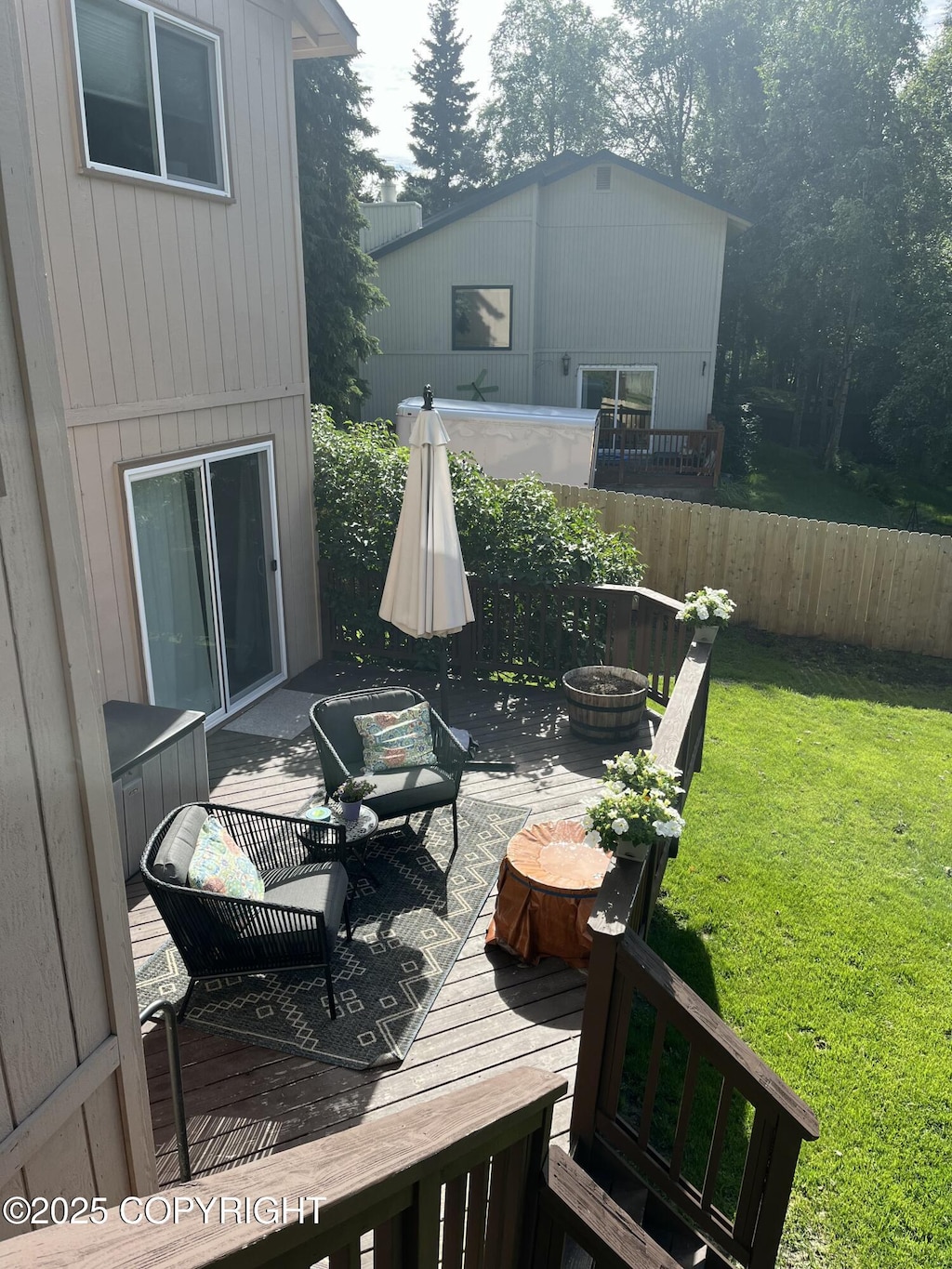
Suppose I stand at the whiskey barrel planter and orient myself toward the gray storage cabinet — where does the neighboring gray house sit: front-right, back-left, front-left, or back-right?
back-right

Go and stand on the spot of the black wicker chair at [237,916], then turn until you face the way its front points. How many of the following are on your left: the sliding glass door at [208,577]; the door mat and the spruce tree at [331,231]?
3

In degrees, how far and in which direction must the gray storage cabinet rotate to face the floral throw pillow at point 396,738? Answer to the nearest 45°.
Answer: approximately 45° to its left

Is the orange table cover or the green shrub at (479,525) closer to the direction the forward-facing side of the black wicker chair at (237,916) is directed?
the orange table cover

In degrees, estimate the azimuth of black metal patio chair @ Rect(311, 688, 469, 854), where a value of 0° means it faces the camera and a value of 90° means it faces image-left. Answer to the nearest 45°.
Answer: approximately 315°

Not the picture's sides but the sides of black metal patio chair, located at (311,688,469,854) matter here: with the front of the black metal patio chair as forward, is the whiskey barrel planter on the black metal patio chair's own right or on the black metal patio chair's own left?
on the black metal patio chair's own left

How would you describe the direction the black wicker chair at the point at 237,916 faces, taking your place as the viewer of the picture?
facing to the right of the viewer

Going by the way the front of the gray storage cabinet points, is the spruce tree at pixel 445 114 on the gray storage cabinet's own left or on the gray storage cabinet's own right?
on the gray storage cabinet's own left

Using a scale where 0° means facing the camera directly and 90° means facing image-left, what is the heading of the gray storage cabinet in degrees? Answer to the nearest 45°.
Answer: approximately 315°

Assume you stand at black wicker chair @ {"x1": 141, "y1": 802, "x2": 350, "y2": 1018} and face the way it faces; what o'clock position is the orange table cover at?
The orange table cover is roughly at 12 o'clock from the black wicker chair.

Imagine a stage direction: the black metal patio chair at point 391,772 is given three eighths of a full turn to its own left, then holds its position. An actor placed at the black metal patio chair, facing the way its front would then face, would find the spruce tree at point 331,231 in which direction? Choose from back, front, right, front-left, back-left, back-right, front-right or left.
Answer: front

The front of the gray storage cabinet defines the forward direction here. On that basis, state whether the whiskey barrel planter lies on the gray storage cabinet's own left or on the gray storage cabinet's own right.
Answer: on the gray storage cabinet's own left

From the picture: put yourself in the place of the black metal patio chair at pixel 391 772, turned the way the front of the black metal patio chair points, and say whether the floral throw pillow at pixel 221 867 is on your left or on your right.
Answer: on your right

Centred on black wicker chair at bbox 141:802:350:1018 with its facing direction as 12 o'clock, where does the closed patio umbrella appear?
The closed patio umbrella is roughly at 10 o'clock from the black wicker chair.
